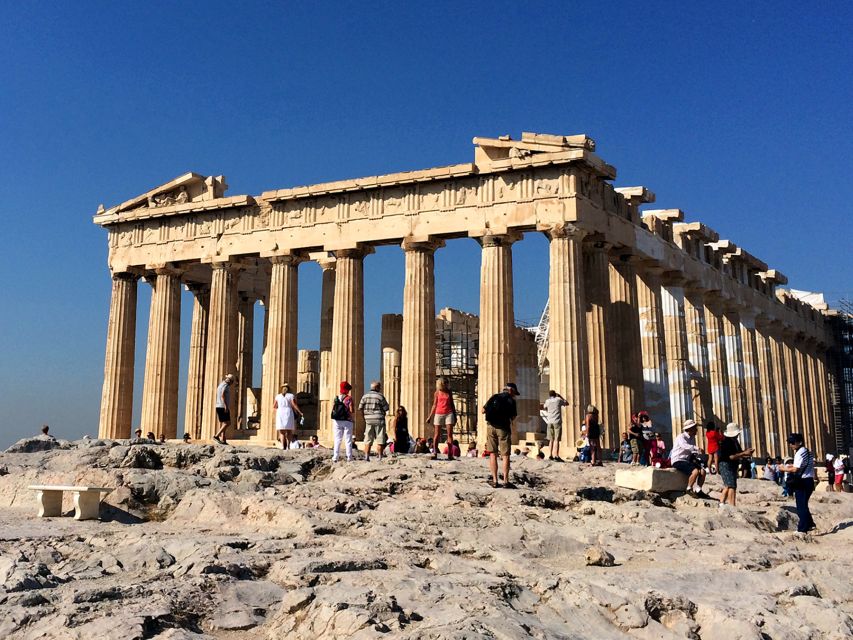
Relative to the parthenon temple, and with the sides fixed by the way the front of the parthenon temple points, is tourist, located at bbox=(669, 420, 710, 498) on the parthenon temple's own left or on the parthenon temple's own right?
on the parthenon temple's own left

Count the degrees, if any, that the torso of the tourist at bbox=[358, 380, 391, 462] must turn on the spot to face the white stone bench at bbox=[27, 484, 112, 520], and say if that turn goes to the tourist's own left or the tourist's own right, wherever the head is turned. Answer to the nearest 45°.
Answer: approximately 135° to the tourist's own left

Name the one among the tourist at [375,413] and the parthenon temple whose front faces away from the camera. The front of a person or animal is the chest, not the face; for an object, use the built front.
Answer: the tourist

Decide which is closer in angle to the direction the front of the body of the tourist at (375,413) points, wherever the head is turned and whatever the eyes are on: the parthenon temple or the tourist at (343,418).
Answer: the parthenon temple

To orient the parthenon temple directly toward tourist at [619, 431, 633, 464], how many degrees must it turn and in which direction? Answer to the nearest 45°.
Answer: approximately 90° to its left

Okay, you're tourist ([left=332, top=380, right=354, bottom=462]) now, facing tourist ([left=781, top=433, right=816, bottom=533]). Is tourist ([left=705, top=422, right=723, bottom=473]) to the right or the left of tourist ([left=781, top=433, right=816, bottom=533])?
left

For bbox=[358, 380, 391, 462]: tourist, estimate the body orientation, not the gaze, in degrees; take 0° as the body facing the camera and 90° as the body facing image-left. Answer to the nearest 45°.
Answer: approximately 180°

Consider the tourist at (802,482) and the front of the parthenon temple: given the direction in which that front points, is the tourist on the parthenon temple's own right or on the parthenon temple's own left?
on the parthenon temple's own left

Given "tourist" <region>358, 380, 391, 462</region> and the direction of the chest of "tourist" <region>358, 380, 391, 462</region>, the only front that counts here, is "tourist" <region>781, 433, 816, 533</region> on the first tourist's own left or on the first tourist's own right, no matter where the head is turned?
on the first tourist's own right

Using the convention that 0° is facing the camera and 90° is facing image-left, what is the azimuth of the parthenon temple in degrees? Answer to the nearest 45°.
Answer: approximately 45°

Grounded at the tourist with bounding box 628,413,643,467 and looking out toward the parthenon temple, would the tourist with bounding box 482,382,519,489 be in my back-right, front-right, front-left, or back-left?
back-left
